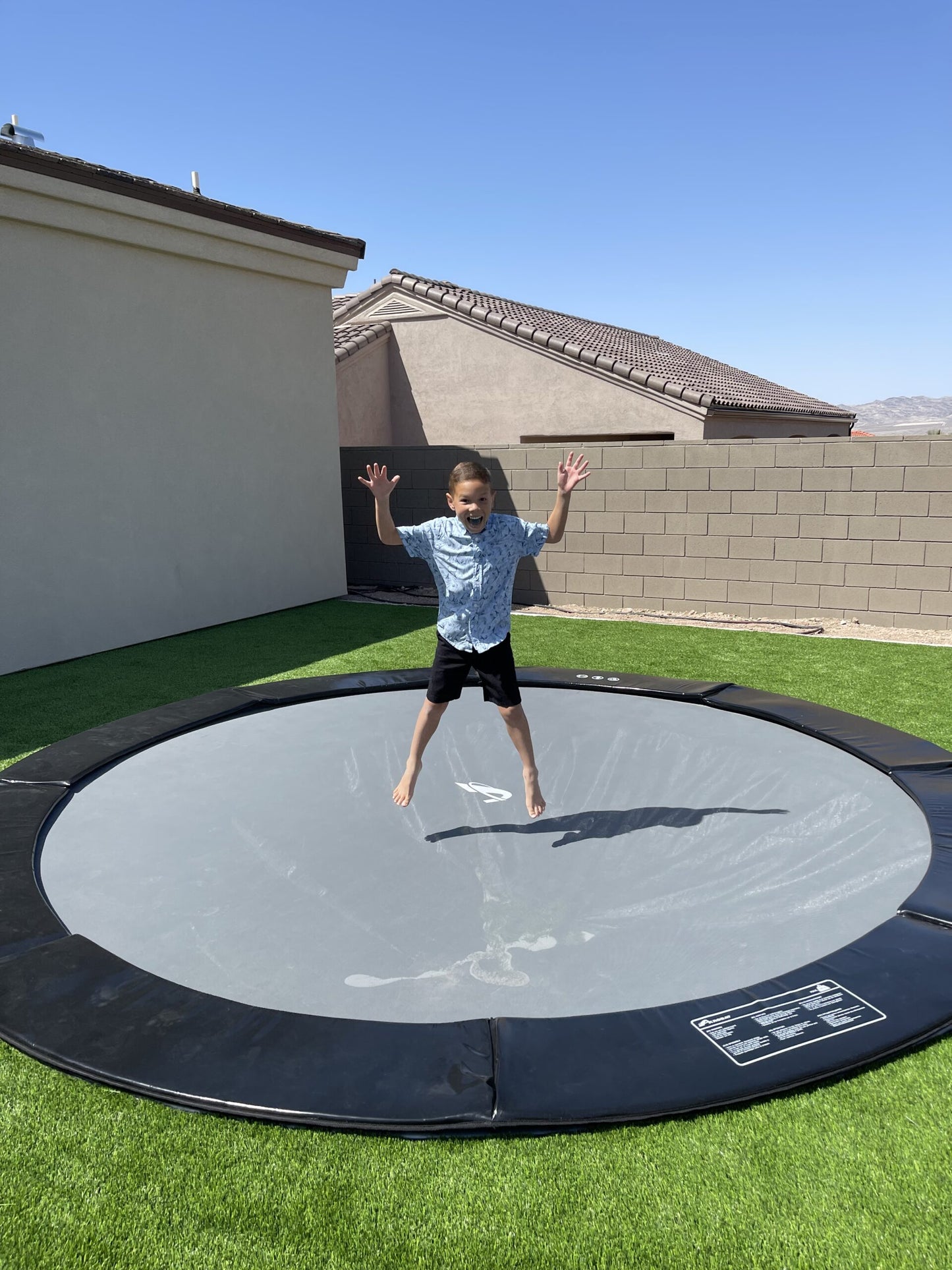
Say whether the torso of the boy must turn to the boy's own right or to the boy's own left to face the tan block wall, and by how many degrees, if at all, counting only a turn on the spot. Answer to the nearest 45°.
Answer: approximately 135° to the boy's own left

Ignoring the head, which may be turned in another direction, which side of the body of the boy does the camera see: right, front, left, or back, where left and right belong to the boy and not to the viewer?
front
